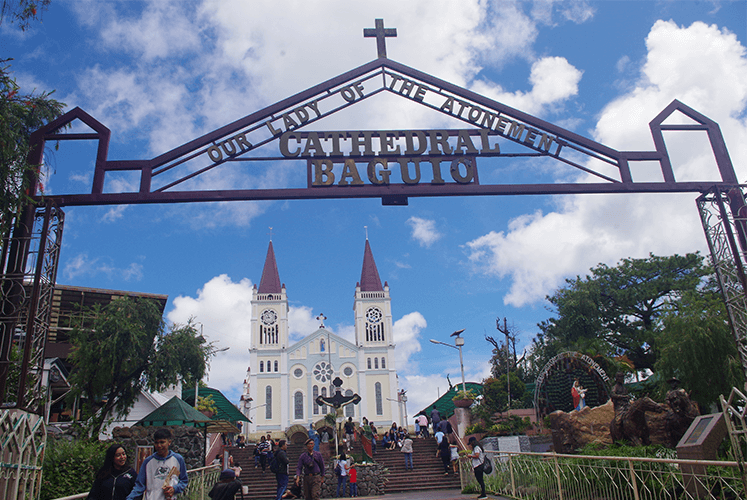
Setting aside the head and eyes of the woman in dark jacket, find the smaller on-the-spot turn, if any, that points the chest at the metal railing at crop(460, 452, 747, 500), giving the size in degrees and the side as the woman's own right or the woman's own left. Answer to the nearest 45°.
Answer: approximately 45° to the woman's own left

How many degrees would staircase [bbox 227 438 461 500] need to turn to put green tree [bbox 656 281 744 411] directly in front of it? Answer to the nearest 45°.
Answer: approximately 45° to its left

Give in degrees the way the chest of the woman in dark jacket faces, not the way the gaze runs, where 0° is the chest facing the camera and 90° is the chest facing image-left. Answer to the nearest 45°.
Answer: approximately 315°

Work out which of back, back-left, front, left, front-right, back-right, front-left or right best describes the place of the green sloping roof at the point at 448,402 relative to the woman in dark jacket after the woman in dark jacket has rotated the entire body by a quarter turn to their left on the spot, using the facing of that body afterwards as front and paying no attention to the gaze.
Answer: front

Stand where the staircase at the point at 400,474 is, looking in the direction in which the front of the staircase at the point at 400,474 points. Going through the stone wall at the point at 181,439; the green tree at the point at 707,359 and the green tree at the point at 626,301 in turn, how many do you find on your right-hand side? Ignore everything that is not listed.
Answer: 1

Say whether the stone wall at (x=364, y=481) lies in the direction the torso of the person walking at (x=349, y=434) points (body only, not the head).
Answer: yes

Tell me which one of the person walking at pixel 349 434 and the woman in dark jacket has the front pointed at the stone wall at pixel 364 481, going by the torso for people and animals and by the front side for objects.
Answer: the person walking

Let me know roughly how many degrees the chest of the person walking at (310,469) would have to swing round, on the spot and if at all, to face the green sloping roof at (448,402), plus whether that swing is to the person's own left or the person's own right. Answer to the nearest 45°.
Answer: approximately 180°

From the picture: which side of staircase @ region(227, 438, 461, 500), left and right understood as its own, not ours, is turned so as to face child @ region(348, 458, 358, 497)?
front

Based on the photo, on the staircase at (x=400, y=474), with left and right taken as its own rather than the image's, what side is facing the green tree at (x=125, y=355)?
right

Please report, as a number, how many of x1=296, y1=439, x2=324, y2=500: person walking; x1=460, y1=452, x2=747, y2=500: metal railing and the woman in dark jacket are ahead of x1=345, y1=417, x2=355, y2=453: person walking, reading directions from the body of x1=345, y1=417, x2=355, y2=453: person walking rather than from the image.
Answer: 3

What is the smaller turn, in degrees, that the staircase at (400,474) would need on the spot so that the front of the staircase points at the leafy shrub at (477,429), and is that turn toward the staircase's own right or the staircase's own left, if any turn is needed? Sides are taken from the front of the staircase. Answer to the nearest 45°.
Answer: approximately 90° to the staircase's own left
